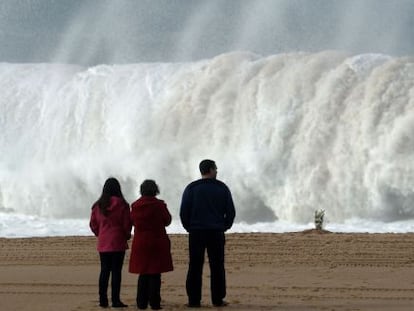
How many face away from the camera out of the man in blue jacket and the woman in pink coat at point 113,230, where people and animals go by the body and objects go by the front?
2

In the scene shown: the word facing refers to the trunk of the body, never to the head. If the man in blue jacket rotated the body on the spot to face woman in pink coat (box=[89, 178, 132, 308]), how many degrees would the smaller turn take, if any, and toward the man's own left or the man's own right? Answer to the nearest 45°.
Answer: approximately 90° to the man's own left

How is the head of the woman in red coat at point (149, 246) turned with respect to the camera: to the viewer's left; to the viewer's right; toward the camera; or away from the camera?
away from the camera

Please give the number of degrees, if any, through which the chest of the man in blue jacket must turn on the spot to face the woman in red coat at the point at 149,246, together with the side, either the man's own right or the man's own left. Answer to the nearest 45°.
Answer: approximately 90° to the man's own left

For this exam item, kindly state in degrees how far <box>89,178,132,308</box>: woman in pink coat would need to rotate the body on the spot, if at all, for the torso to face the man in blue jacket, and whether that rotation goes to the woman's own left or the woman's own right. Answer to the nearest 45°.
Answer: approximately 90° to the woman's own right

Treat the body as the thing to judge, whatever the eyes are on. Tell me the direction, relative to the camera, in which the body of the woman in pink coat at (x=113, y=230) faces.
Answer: away from the camera

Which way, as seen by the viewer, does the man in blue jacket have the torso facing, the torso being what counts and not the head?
away from the camera

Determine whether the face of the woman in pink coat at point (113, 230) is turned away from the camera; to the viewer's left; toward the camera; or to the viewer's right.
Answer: away from the camera
